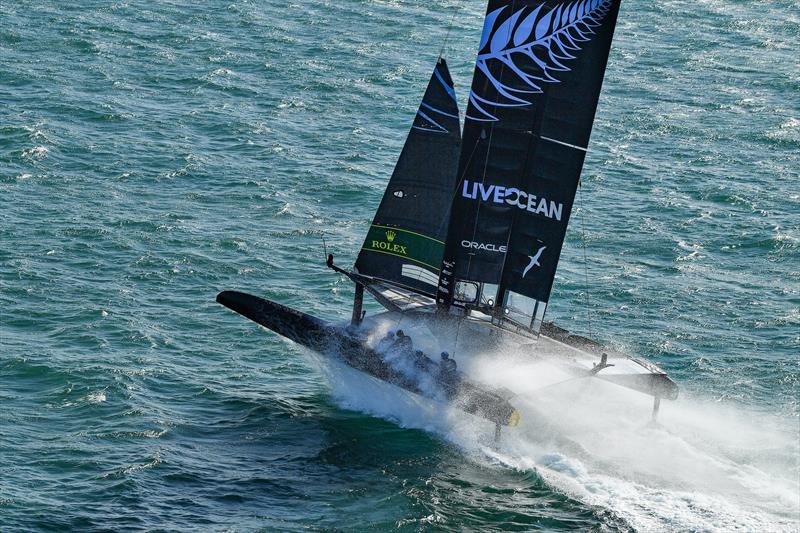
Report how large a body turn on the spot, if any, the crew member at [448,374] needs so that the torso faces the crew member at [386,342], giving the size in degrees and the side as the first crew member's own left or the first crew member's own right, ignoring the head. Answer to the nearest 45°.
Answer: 0° — they already face them

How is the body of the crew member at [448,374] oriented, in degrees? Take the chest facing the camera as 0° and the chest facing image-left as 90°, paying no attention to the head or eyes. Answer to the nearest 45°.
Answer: approximately 135°

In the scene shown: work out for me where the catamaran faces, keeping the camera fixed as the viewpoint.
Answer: facing away from the viewer and to the left of the viewer
